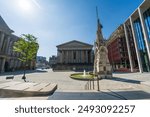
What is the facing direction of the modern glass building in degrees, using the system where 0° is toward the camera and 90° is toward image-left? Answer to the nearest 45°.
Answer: approximately 90°

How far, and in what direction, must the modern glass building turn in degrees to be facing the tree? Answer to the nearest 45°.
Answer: approximately 45° to its left
